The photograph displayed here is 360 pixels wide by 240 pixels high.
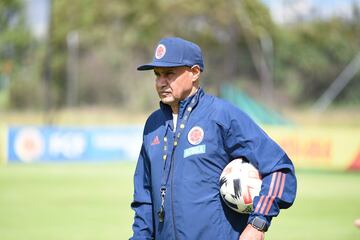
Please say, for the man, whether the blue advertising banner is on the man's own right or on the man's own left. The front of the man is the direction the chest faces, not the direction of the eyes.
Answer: on the man's own right

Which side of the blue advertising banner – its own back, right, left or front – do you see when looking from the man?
front

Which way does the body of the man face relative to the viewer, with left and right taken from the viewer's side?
facing the viewer and to the left of the viewer

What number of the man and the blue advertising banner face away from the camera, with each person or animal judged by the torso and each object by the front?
0

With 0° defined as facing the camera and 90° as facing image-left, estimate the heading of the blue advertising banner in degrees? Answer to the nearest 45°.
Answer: approximately 0°
